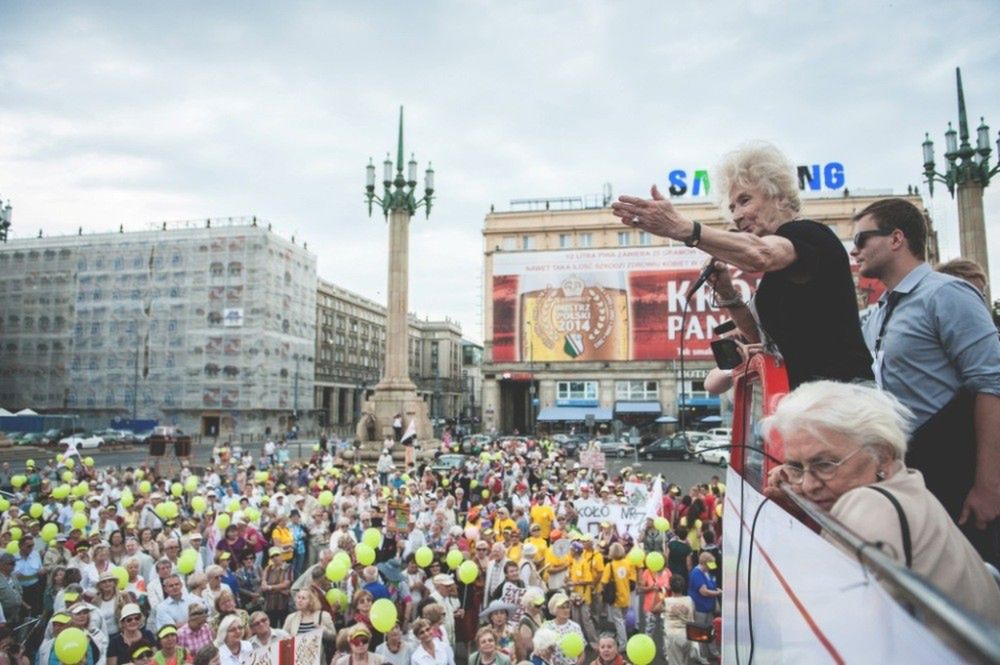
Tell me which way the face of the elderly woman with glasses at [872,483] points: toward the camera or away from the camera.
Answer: toward the camera

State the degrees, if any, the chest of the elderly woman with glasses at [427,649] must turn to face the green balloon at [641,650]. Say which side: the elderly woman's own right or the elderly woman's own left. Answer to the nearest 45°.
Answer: approximately 90° to the elderly woman's own left

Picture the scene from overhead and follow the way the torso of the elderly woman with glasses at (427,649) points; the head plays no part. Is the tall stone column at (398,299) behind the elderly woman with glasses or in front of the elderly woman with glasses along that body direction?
behind

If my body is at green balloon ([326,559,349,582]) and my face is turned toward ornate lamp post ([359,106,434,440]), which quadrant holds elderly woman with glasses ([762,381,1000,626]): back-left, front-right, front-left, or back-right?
back-right

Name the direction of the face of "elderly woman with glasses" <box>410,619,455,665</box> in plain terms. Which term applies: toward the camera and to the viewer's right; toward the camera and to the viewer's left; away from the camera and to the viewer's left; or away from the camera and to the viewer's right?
toward the camera and to the viewer's right

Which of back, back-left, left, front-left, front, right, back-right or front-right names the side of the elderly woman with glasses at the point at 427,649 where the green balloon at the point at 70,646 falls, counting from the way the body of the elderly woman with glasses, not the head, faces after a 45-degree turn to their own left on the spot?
back-right

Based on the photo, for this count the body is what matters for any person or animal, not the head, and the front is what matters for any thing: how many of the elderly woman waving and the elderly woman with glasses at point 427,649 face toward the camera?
1

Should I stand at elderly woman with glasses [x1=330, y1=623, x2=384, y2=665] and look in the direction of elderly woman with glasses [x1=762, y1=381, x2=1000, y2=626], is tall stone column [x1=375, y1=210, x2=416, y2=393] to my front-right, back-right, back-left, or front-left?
back-left

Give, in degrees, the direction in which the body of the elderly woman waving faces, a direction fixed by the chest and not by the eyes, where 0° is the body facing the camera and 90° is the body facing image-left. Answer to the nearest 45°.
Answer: approximately 90°

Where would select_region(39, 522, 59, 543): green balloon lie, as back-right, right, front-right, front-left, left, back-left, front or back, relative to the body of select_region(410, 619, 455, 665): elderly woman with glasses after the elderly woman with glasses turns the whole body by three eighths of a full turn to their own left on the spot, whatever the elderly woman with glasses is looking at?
left

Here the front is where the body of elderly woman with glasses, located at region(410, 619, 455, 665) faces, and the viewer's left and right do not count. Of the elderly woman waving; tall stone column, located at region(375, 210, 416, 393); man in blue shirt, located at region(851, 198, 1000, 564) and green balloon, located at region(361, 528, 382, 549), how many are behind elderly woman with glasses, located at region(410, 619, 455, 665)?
2

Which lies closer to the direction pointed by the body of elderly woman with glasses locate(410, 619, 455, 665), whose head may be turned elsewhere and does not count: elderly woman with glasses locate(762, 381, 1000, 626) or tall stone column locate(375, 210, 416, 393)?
the elderly woman with glasses

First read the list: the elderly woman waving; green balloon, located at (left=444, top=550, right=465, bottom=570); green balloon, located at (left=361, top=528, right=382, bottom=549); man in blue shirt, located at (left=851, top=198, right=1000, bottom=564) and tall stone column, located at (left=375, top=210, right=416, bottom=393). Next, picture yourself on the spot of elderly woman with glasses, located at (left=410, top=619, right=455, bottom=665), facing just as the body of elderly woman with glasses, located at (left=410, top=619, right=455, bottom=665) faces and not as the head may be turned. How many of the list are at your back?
3

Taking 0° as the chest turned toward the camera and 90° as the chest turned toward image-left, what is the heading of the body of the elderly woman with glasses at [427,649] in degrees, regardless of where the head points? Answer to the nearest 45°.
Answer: approximately 0°

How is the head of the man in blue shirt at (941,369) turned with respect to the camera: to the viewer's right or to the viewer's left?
to the viewer's left

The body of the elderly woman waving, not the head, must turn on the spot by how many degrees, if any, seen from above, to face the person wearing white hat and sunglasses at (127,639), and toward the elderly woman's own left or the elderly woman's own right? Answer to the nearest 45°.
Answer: approximately 45° to the elderly woman's own right

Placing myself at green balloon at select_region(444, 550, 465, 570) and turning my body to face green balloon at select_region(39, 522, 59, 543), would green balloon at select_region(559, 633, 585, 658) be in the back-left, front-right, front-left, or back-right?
back-left
